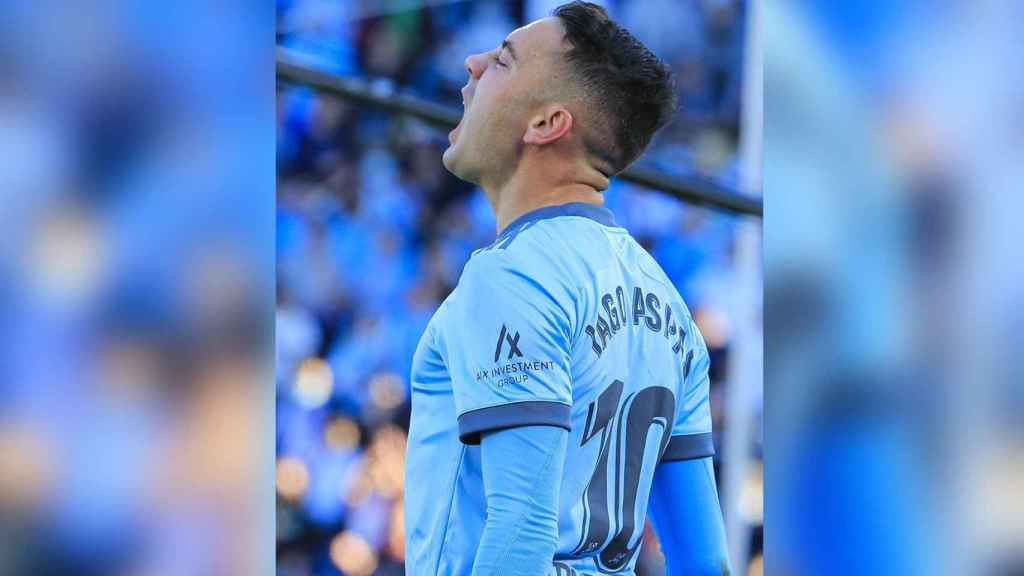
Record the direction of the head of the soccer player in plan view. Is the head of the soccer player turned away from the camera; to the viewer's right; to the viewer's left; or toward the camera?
to the viewer's left

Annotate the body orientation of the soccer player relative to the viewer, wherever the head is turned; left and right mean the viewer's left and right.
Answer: facing away from the viewer and to the left of the viewer
